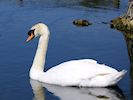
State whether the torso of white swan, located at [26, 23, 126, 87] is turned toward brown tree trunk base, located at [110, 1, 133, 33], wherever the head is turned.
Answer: no

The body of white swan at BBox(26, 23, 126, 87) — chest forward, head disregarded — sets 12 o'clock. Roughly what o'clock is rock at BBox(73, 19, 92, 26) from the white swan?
The rock is roughly at 3 o'clock from the white swan.

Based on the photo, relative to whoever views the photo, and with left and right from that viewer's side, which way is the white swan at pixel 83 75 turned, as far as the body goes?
facing to the left of the viewer
